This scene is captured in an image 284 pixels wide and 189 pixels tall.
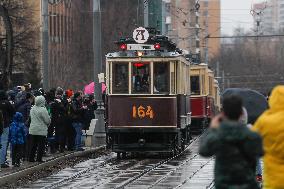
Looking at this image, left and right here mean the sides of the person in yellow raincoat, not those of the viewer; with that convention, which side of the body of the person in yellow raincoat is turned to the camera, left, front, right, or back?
back

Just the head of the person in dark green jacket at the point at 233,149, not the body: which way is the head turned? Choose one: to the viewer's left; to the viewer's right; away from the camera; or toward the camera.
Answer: away from the camera

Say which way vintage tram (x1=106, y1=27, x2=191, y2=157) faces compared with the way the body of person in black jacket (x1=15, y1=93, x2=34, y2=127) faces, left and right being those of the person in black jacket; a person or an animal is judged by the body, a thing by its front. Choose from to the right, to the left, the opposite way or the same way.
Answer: to the right

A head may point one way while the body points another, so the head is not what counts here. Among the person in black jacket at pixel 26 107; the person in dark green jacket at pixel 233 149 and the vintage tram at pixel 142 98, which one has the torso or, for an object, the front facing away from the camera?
the person in dark green jacket at pixel 233 149

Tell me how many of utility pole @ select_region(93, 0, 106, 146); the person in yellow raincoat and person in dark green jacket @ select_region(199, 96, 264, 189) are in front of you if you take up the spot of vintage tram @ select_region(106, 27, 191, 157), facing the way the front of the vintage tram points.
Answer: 2

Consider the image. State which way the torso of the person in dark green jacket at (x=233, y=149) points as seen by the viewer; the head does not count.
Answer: away from the camera

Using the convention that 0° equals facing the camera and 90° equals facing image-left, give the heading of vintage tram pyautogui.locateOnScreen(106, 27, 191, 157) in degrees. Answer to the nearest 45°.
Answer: approximately 0°

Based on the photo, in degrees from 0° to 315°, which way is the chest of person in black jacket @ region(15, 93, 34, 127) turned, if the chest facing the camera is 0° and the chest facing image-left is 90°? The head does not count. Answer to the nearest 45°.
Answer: approximately 270°

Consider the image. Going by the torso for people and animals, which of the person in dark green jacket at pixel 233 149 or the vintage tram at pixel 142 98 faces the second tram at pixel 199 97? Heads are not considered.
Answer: the person in dark green jacket
